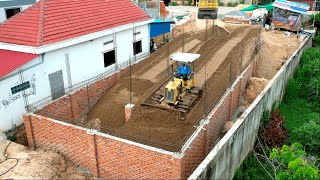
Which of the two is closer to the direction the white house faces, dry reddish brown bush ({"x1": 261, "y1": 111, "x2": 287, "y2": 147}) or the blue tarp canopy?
the dry reddish brown bush

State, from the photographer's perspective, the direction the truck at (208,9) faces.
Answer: facing away from the viewer

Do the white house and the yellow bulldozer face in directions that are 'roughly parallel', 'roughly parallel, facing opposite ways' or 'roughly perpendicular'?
roughly perpendicular

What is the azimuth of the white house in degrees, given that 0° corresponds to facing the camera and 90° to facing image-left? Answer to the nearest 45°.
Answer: approximately 315°

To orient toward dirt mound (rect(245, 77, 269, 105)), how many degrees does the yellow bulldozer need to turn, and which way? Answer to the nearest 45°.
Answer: approximately 180°

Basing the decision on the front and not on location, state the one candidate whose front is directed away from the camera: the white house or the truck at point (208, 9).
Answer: the truck

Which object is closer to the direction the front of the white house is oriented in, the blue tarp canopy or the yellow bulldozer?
the yellow bulldozer

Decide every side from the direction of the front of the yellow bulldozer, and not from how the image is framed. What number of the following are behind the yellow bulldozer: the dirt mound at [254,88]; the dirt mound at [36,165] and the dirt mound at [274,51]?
2

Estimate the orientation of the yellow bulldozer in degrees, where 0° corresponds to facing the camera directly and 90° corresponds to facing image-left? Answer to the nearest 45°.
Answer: approximately 45°

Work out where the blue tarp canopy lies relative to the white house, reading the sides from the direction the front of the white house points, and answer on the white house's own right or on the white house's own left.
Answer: on the white house's own left

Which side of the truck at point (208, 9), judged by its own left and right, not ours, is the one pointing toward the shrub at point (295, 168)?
back

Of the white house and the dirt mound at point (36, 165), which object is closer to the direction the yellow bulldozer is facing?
the dirt mound

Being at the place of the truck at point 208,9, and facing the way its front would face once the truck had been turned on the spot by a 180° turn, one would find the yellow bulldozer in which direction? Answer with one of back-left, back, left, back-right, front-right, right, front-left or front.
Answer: front
